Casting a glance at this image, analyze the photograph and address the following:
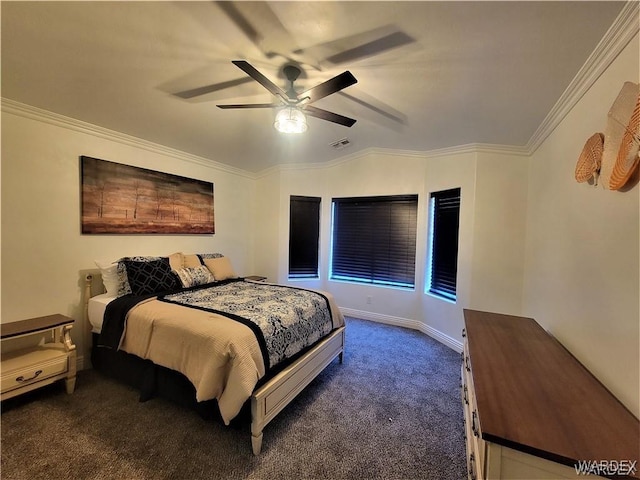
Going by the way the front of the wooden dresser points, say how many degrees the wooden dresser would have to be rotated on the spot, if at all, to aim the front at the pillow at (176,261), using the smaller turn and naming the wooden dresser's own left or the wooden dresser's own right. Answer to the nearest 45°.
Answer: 0° — it already faces it

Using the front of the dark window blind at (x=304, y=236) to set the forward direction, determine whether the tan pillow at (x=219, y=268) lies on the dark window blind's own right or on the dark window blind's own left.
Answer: on the dark window blind's own right

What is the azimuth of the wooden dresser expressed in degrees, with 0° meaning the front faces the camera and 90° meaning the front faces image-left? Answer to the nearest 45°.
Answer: approximately 90°

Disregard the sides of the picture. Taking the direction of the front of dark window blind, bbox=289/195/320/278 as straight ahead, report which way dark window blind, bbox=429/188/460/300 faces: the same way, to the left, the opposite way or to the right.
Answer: to the right

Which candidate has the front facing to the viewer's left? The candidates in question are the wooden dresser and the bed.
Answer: the wooden dresser

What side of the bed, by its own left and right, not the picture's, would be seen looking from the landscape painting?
back
